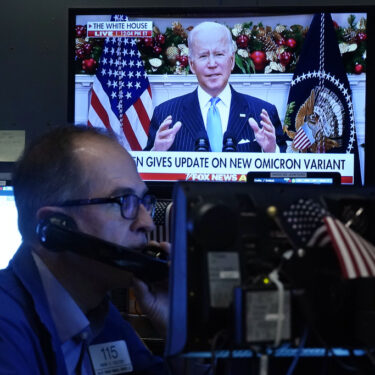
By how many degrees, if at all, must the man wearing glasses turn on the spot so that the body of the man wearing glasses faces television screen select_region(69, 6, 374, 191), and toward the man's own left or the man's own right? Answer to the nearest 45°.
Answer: approximately 90° to the man's own left

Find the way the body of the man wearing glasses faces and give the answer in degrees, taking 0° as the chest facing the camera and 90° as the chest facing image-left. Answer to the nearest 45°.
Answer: approximately 315°

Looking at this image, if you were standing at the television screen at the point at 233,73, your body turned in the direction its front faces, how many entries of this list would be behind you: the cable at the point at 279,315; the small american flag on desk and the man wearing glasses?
0

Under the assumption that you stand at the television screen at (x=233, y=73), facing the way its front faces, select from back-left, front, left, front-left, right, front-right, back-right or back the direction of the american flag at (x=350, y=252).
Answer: front

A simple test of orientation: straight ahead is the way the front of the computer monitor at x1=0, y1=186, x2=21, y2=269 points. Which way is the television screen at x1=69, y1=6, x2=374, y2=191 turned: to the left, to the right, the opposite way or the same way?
the same way

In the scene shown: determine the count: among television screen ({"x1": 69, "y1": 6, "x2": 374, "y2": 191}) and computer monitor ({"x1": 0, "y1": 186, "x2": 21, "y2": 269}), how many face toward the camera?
2

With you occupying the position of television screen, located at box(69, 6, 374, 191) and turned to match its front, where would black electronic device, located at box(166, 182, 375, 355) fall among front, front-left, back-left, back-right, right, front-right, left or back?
front

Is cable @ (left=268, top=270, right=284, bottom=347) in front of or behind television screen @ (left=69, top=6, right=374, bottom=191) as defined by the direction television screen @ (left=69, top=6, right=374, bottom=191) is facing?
in front

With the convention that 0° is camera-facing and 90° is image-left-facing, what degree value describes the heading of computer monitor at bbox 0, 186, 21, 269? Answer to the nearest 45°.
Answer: approximately 0°

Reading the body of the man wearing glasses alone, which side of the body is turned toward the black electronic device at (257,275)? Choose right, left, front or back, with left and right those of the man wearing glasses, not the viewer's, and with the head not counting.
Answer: front

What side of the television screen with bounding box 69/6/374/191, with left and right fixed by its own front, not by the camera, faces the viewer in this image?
front

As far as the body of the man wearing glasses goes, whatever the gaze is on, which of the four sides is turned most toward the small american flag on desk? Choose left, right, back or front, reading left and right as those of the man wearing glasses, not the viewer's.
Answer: front
